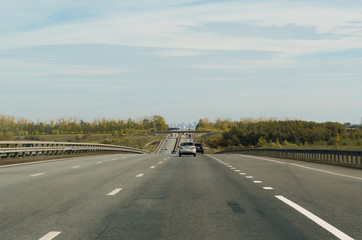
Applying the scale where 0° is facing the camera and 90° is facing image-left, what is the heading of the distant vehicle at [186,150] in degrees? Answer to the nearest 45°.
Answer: approximately 180°

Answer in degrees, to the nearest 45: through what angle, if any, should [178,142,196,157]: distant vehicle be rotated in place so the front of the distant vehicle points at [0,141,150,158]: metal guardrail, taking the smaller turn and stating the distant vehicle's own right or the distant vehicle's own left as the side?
approximately 135° to the distant vehicle's own left

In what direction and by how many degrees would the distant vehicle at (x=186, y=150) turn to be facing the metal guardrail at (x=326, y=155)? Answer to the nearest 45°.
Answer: approximately 135° to its right
